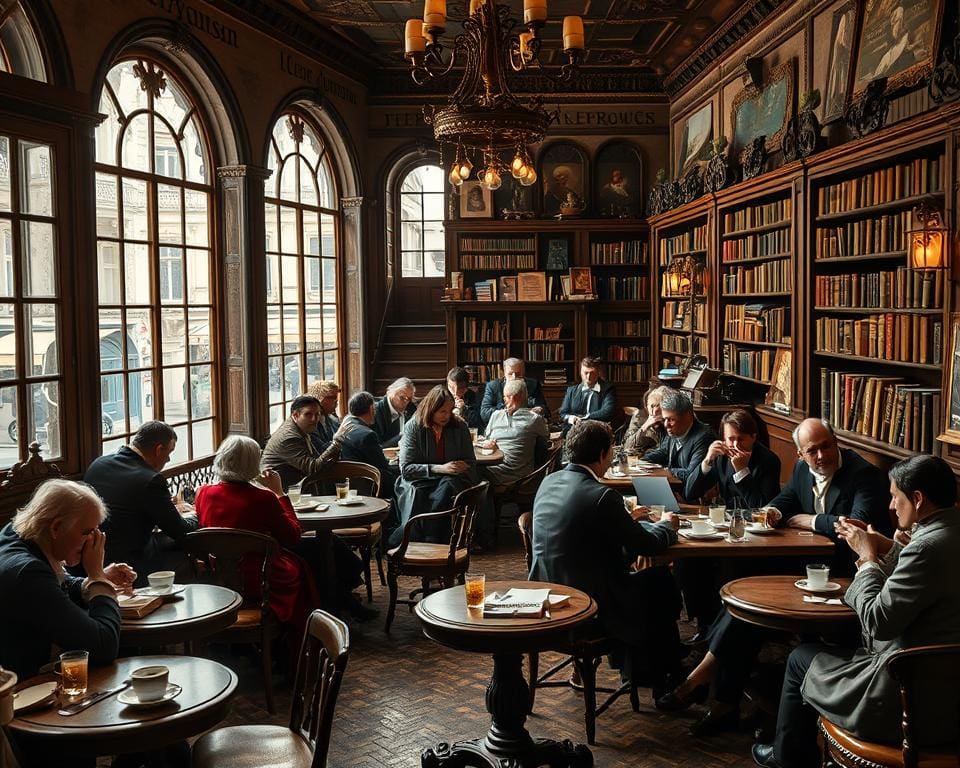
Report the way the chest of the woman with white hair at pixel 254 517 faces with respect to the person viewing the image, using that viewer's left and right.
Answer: facing away from the viewer and to the right of the viewer

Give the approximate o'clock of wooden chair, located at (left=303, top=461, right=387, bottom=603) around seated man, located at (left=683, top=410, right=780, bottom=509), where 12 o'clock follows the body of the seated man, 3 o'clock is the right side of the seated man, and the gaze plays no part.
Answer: The wooden chair is roughly at 2 o'clock from the seated man.

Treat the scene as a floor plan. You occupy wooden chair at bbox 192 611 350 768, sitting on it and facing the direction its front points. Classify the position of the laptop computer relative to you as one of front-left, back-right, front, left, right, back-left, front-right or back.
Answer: back-right

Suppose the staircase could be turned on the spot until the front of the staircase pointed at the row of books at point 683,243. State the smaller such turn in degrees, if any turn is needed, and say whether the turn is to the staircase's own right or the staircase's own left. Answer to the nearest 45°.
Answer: approximately 45° to the staircase's own left

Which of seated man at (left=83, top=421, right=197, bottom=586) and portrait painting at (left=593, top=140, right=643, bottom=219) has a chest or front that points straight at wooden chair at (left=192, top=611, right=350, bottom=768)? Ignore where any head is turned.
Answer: the portrait painting

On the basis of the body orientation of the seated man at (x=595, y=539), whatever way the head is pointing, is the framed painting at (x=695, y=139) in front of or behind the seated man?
in front

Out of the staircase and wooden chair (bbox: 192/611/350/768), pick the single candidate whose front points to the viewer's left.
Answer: the wooden chair

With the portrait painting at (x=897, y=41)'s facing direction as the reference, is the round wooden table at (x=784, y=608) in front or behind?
in front

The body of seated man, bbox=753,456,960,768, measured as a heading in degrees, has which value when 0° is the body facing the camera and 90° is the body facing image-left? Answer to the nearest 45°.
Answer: approximately 90°

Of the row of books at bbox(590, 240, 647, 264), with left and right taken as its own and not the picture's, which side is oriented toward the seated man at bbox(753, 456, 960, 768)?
front

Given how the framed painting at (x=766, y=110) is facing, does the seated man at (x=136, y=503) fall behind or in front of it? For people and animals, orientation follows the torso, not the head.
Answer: in front

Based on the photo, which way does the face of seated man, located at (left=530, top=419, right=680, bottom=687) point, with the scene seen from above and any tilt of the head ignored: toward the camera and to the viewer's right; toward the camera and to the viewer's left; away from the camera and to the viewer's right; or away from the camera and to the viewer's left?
away from the camera and to the viewer's right

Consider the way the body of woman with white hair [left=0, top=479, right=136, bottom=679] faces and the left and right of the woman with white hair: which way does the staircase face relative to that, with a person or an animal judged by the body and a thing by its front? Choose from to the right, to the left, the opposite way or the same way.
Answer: to the right
